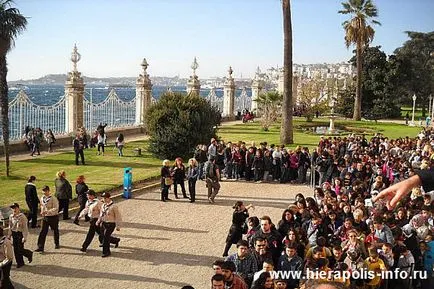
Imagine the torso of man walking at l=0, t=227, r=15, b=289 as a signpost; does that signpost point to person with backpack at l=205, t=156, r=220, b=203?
no

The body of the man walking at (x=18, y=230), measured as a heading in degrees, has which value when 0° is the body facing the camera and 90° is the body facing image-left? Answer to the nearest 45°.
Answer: approximately 45°

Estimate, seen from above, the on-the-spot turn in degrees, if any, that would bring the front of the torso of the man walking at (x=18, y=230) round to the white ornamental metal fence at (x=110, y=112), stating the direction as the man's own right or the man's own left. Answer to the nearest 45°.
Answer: approximately 135° to the man's own right

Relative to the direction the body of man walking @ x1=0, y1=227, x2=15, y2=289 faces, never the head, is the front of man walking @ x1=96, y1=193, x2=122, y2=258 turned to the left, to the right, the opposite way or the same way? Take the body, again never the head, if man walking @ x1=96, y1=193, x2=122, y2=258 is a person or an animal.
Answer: the same way

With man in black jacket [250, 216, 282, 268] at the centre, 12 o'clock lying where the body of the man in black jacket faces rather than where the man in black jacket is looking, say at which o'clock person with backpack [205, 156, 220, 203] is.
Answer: The person with backpack is roughly at 4 o'clock from the man in black jacket.

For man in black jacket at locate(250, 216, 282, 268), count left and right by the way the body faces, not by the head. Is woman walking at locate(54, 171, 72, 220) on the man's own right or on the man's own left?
on the man's own right

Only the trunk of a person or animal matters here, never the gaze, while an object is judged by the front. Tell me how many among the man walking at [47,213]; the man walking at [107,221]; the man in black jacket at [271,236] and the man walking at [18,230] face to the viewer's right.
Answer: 0

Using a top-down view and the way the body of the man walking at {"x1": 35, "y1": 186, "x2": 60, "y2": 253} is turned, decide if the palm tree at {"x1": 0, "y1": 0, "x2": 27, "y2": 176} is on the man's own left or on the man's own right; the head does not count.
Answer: on the man's own right

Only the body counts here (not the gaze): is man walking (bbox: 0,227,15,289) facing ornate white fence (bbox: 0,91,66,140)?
no

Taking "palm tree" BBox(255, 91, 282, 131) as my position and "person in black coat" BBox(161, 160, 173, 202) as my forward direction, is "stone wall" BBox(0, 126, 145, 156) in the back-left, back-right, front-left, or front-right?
front-right

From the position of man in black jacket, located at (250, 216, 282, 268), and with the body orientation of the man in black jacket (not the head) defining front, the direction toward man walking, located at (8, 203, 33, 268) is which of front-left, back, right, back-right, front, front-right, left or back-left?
front-right

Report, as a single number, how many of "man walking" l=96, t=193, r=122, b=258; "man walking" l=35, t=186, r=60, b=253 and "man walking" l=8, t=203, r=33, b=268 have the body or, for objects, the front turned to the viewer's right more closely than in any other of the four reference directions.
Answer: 0

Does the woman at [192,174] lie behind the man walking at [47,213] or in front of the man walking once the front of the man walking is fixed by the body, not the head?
behind

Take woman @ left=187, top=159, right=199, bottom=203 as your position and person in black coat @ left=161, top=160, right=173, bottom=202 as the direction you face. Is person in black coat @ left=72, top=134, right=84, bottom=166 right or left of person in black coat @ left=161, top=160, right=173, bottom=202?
right

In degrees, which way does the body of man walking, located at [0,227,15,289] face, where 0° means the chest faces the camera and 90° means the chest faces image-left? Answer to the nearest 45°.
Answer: approximately 45°

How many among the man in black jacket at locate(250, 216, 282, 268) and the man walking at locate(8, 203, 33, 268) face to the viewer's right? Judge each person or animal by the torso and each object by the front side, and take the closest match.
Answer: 0

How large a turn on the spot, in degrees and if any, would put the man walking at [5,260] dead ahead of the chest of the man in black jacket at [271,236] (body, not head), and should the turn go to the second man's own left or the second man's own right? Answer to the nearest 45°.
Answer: approximately 45° to the second man's own right

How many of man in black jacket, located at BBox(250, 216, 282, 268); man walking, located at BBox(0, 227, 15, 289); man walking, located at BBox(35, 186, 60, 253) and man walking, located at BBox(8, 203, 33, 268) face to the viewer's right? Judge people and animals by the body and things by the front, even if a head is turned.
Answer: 0

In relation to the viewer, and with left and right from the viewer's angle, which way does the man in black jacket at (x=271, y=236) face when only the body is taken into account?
facing the viewer and to the left of the viewer
